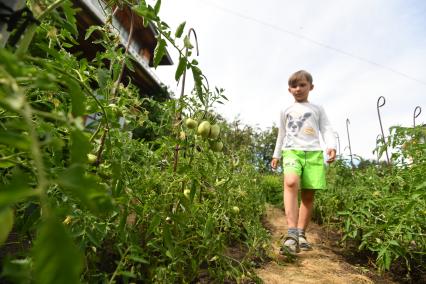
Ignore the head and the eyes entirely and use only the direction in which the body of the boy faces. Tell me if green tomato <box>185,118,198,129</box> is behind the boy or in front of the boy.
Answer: in front

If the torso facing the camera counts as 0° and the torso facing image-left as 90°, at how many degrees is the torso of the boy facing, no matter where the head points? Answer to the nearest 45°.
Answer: approximately 0°

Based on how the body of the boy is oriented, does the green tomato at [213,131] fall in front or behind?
in front

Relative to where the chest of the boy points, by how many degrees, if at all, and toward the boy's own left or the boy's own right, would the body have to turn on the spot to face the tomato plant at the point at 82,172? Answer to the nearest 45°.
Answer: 0° — they already face it
